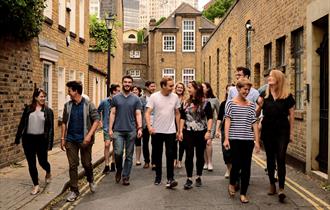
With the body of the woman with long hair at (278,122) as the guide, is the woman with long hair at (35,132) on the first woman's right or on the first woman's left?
on the first woman's right

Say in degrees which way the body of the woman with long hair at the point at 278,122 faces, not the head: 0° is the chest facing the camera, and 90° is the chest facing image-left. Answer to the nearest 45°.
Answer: approximately 0°

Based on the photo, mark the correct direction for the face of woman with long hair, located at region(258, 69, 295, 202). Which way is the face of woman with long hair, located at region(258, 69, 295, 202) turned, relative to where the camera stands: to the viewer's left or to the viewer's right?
to the viewer's left

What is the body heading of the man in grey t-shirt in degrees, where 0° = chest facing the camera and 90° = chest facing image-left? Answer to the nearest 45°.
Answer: approximately 0°

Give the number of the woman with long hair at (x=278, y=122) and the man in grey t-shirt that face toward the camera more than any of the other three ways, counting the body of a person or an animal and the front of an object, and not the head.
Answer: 2
